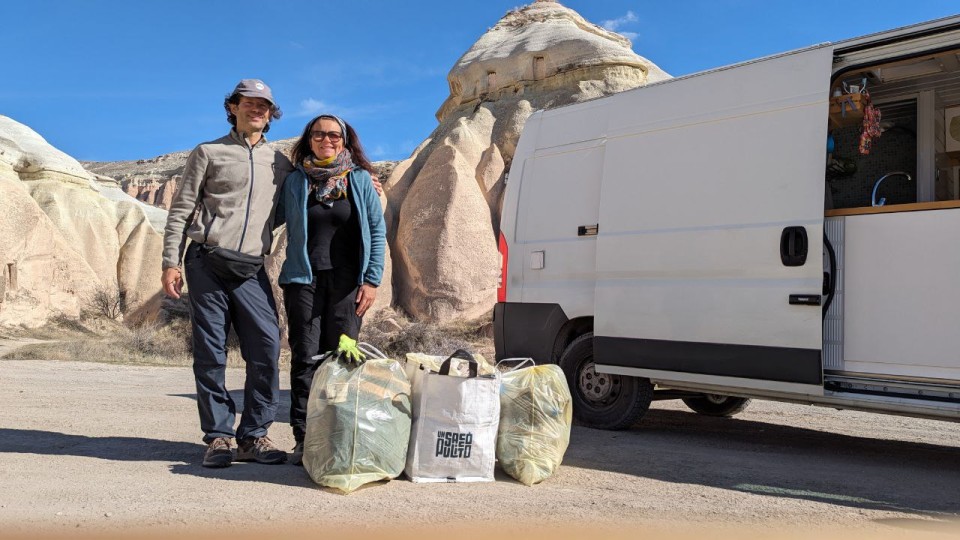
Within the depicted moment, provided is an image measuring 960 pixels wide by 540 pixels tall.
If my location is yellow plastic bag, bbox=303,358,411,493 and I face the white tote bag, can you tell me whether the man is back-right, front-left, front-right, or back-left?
back-left

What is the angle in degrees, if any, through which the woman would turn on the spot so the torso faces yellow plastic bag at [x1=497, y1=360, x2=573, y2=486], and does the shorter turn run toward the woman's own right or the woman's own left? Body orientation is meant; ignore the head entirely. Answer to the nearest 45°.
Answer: approximately 90° to the woman's own left

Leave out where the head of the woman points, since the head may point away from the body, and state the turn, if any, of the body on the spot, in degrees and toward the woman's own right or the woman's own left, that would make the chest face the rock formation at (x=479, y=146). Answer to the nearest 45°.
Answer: approximately 180°

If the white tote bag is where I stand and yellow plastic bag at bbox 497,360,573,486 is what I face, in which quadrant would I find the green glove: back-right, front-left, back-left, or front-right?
back-left

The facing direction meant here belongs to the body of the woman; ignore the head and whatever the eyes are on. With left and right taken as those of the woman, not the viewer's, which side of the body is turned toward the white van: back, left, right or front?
left

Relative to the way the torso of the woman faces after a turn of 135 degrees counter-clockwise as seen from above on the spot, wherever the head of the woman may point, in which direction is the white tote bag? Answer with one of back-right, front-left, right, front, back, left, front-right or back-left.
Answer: right

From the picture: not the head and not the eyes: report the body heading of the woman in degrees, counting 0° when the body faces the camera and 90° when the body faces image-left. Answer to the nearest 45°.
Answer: approximately 0°

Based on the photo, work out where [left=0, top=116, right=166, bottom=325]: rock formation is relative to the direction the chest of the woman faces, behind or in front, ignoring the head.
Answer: behind

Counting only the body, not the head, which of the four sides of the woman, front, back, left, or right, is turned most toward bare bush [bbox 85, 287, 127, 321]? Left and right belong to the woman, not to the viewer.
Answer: back

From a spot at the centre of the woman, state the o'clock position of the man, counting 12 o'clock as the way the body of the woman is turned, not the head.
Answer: The man is roughly at 3 o'clock from the woman.
